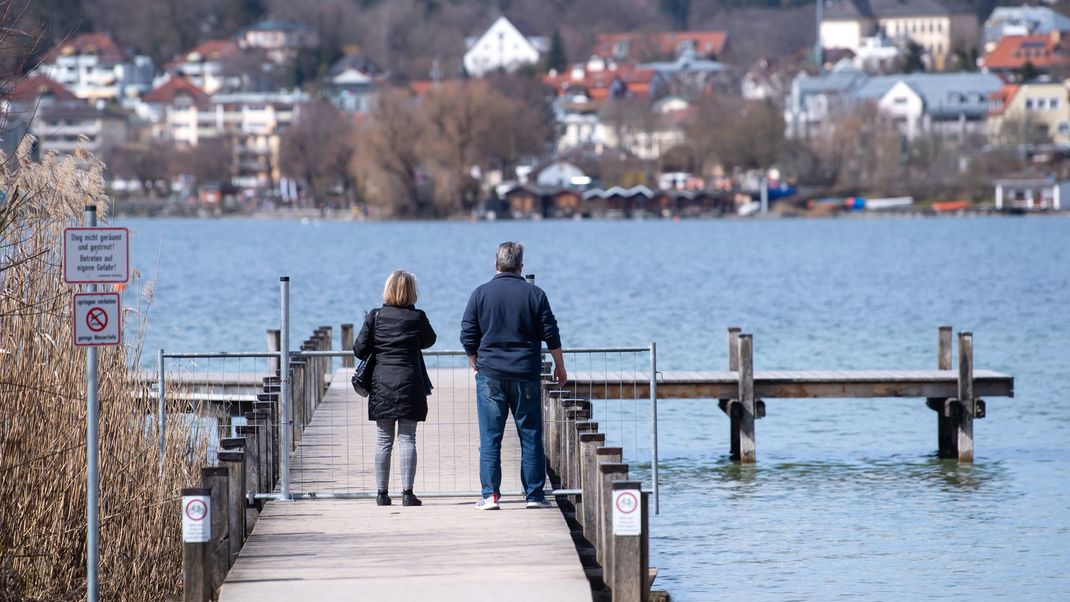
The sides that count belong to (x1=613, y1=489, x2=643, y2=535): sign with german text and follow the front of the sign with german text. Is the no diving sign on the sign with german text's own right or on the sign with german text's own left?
on the sign with german text's own right

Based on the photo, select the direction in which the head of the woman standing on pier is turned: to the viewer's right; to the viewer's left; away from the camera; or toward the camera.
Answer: away from the camera

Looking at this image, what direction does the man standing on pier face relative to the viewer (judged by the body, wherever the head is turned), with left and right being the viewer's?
facing away from the viewer

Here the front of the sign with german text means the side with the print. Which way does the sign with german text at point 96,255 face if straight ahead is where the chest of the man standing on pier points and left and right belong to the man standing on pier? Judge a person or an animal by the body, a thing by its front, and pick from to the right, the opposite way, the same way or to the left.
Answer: the opposite way

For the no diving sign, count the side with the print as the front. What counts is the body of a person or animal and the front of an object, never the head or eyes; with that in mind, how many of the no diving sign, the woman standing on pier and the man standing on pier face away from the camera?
2

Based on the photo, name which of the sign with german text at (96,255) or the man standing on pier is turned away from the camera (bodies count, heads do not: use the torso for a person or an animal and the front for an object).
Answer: the man standing on pier

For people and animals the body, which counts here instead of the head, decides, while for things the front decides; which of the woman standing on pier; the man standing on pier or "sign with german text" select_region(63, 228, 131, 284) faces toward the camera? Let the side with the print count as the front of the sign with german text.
the sign with german text

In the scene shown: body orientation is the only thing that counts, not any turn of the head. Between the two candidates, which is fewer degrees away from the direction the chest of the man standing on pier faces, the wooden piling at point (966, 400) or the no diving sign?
the wooden piling

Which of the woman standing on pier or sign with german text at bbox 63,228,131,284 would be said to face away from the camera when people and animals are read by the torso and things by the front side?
the woman standing on pier

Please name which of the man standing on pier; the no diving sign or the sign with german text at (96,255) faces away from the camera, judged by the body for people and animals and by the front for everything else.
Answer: the man standing on pier

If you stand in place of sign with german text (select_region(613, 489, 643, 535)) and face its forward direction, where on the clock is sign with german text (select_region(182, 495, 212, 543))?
sign with german text (select_region(182, 495, 212, 543)) is roughly at 3 o'clock from sign with german text (select_region(613, 489, 643, 535)).

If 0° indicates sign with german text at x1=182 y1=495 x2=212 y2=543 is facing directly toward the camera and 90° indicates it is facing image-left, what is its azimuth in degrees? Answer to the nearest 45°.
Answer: approximately 0°
